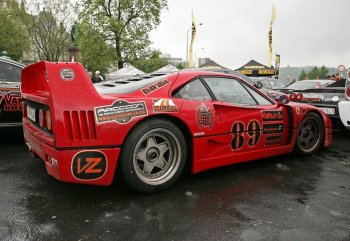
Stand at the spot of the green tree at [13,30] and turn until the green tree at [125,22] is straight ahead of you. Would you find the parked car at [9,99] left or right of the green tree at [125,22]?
right

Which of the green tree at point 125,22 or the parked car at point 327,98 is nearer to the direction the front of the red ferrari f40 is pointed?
the parked car

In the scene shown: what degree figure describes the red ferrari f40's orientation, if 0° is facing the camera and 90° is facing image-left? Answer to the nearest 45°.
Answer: approximately 225°

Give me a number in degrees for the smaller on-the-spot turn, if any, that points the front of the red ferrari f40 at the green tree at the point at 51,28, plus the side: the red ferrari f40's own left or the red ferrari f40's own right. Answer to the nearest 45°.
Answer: approximately 90° to the red ferrari f40's own left

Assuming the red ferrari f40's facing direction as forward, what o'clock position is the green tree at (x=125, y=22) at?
The green tree is roughly at 10 o'clock from the red ferrari f40.
